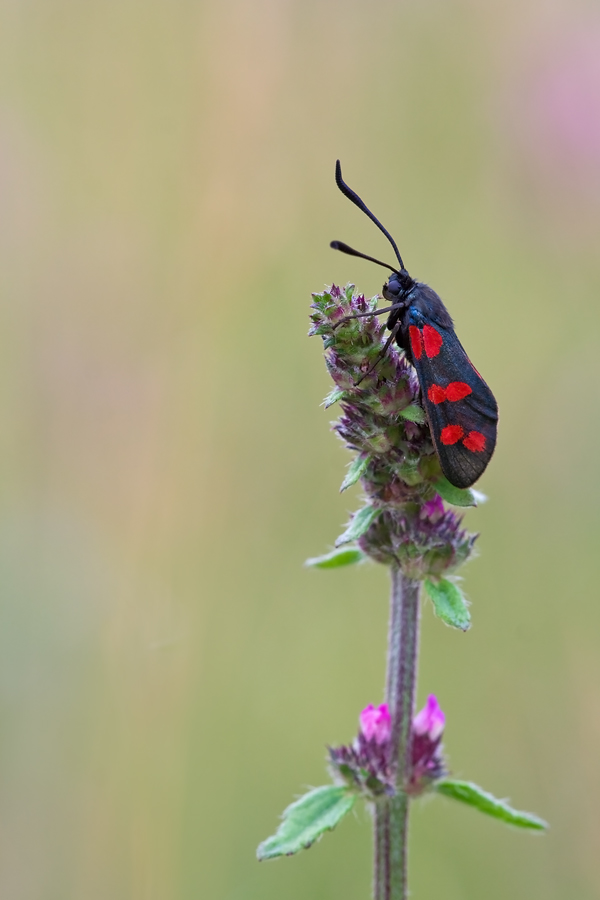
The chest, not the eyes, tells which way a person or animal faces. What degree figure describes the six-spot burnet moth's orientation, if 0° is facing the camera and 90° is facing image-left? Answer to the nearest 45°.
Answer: approximately 90°
